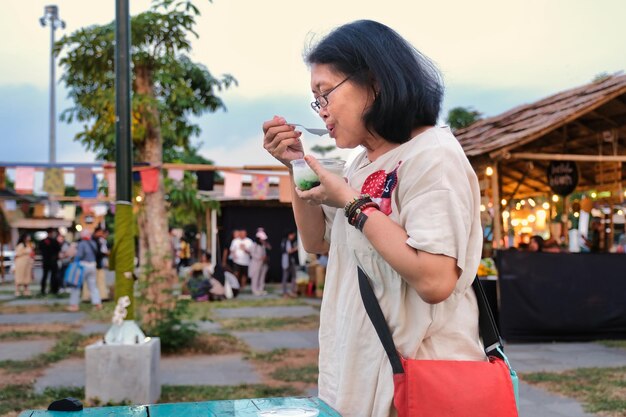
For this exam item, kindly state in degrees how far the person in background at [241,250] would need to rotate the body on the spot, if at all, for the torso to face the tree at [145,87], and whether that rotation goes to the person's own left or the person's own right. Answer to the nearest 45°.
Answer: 0° — they already face it

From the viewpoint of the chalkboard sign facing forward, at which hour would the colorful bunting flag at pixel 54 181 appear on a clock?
The colorful bunting flag is roughly at 2 o'clock from the chalkboard sign.

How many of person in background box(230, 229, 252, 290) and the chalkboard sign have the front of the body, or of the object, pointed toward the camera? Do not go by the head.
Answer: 2

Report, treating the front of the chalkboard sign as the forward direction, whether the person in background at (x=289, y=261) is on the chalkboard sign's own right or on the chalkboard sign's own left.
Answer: on the chalkboard sign's own right

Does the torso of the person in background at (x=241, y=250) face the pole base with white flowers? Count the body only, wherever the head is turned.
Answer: yes

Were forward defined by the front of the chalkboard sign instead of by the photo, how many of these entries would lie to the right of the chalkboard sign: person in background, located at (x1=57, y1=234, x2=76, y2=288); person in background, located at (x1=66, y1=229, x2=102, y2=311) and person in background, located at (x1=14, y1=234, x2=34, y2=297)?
3

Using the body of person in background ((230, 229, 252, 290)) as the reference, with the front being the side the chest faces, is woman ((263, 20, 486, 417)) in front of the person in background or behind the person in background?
in front

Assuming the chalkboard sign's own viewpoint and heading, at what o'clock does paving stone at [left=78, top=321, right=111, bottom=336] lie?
The paving stone is roughly at 2 o'clock from the chalkboard sign.

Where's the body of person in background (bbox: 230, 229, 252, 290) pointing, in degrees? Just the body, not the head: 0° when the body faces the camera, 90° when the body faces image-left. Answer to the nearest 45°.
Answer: approximately 0°

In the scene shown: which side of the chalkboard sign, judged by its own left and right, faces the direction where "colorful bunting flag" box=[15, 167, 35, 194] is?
right

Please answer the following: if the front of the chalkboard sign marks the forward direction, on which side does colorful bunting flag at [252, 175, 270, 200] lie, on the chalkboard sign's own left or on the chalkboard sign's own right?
on the chalkboard sign's own right
